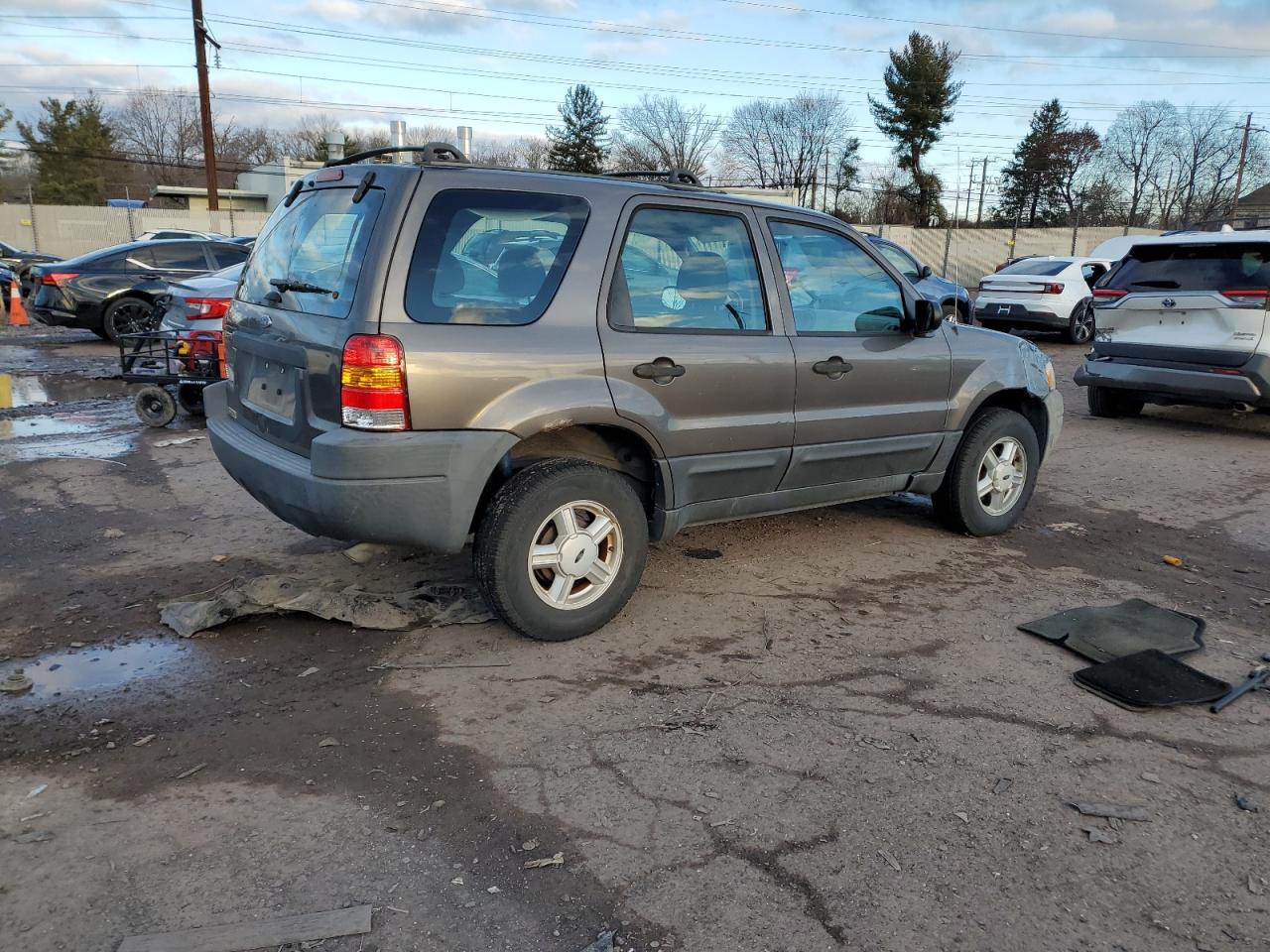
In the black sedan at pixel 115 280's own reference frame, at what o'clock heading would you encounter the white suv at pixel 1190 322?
The white suv is roughly at 3 o'clock from the black sedan.

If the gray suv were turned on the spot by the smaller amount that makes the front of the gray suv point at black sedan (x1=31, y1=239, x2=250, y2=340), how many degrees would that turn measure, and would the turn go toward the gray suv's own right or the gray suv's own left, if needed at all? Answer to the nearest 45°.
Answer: approximately 90° to the gray suv's own left

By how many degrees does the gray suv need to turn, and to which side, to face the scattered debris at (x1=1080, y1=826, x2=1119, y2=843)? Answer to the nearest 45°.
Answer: approximately 90° to its right

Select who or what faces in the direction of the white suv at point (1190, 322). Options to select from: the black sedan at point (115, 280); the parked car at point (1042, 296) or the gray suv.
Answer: the gray suv

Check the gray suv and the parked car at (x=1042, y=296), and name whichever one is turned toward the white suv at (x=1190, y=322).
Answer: the gray suv

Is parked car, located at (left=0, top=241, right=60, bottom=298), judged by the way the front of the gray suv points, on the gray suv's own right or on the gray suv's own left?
on the gray suv's own left

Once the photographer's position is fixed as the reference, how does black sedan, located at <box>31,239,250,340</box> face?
facing away from the viewer and to the right of the viewer

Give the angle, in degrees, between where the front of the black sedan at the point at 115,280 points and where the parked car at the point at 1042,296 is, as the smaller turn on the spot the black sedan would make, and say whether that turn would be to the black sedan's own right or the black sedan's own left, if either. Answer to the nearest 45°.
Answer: approximately 45° to the black sedan's own right

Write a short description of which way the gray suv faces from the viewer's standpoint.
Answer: facing away from the viewer and to the right of the viewer

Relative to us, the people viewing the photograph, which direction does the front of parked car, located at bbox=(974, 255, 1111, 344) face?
facing away from the viewer and to the right of the viewer

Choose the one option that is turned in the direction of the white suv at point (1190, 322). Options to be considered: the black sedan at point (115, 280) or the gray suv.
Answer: the gray suv

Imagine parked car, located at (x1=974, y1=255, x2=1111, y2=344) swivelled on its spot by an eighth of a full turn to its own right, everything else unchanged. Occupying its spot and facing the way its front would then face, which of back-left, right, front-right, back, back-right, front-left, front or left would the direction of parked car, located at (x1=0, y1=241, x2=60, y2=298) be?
back
